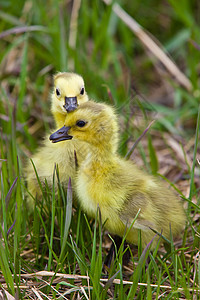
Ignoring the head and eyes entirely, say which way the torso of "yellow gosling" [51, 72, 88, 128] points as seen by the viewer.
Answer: toward the camera
